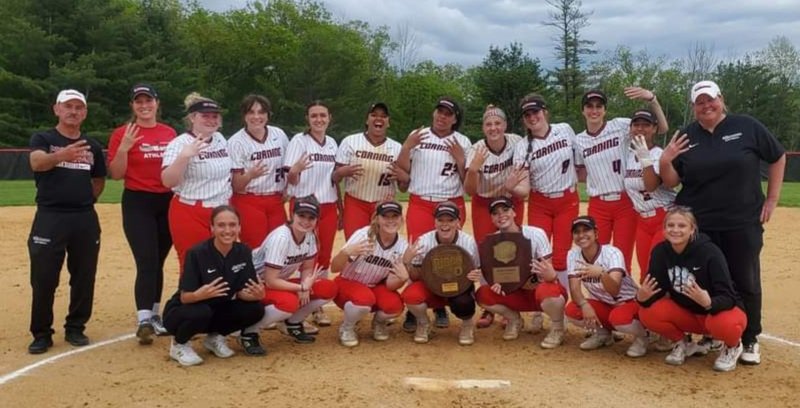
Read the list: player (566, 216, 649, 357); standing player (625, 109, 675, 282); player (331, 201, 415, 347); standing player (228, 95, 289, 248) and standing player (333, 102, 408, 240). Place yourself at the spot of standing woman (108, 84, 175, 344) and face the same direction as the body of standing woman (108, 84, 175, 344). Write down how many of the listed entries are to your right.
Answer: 0

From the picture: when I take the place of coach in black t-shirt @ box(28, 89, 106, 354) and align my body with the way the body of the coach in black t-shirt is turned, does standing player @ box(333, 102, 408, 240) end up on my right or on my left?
on my left

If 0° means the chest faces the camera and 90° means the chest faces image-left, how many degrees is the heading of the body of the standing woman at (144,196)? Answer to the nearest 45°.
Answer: approximately 0°

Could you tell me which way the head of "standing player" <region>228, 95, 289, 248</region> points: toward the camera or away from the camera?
toward the camera

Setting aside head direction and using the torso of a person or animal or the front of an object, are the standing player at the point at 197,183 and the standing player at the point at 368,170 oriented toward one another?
no

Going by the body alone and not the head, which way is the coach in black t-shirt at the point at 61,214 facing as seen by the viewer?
toward the camera

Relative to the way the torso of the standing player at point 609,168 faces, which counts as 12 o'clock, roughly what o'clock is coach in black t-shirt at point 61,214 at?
The coach in black t-shirt is roughly at 2 o'clock from the standing player.

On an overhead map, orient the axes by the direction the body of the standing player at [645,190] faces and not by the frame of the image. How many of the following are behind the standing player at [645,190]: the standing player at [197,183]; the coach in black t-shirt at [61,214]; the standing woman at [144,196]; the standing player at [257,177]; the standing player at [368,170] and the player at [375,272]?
0

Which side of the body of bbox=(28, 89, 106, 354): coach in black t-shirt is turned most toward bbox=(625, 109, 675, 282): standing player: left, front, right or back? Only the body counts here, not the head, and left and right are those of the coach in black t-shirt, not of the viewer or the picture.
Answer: left

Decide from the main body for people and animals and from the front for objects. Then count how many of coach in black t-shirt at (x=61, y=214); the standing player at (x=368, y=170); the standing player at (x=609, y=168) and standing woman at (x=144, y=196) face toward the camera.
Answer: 4

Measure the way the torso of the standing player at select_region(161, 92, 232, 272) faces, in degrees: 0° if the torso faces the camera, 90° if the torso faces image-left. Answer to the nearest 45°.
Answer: approximately 315°

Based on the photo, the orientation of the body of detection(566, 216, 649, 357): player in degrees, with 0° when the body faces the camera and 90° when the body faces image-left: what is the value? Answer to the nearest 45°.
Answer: approximately 45°

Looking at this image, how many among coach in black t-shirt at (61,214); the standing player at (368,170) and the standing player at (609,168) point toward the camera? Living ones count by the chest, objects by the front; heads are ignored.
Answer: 3

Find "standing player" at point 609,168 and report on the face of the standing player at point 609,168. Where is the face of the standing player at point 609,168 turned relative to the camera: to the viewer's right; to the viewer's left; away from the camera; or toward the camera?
toward the camera

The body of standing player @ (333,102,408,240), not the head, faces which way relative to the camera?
toward the camera

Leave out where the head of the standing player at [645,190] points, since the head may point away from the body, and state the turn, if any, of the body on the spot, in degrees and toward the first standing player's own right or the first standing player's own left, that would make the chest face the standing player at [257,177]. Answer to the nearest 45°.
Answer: approximately 45° to the first standing player's own right

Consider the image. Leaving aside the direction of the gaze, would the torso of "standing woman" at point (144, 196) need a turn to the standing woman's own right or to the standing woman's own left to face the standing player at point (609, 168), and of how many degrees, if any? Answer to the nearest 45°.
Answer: approximately 90° to the standing woman's own left

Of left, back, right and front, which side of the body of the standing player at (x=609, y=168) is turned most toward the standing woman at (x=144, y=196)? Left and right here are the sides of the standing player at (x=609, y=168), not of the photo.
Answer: right

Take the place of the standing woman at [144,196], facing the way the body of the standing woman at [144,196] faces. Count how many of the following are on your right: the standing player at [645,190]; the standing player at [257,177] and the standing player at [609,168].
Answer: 0

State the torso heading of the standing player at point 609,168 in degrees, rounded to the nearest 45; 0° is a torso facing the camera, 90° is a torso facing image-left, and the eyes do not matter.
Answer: approximately 0°

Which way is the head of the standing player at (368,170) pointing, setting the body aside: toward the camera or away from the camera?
toward the camera

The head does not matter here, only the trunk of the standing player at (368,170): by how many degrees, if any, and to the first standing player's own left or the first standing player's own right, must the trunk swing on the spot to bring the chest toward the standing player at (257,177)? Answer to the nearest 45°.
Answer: approximately 90° to the first standing player's own right

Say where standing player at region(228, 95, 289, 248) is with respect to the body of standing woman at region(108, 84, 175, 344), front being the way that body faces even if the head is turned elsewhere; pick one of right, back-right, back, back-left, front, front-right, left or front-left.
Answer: left
